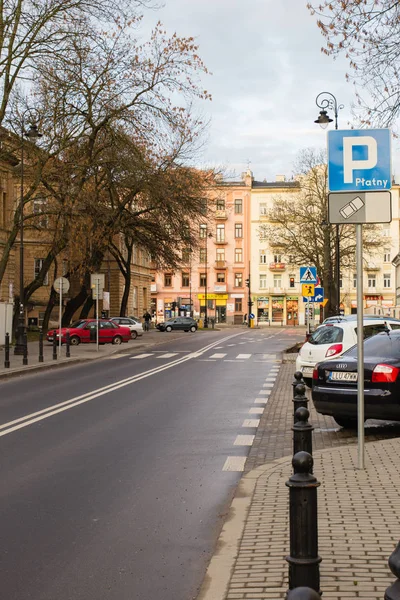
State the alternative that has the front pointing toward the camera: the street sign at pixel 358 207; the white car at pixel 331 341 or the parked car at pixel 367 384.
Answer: the street sign

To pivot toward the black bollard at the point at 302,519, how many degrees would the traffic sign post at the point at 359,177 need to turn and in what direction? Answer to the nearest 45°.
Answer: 0° — it already faces it

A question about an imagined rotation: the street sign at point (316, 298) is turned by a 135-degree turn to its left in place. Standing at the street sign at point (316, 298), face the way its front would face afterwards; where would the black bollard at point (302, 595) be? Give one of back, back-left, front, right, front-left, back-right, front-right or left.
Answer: back-right

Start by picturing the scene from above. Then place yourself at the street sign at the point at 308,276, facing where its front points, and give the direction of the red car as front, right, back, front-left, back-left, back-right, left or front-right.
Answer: back-right

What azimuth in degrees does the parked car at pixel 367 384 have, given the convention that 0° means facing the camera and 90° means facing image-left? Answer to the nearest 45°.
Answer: approximately 225°

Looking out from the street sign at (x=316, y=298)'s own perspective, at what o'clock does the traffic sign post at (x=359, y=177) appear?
The traffic sign post is roughly at 12 o'clock from the street sign.

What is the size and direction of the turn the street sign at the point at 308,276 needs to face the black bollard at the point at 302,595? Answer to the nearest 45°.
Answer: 0° — it already faces it

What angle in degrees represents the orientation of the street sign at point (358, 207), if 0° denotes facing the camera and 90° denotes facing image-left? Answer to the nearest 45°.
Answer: approximately 0°

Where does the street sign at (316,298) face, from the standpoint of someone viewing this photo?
facing the viewer

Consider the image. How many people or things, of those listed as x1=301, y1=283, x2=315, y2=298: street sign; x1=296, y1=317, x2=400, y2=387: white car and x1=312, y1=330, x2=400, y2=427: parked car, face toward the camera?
1

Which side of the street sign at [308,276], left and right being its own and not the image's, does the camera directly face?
front

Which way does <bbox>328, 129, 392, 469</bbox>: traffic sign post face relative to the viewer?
toward the camera
